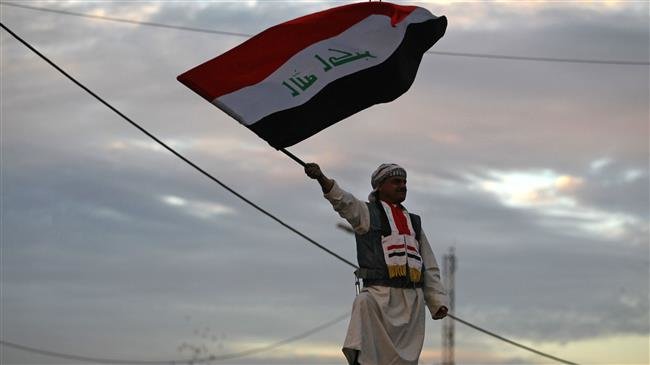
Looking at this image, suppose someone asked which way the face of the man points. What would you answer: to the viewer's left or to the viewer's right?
to the viewer's right

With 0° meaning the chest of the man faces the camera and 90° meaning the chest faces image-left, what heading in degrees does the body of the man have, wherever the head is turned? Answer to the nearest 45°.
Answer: approximately 315°
